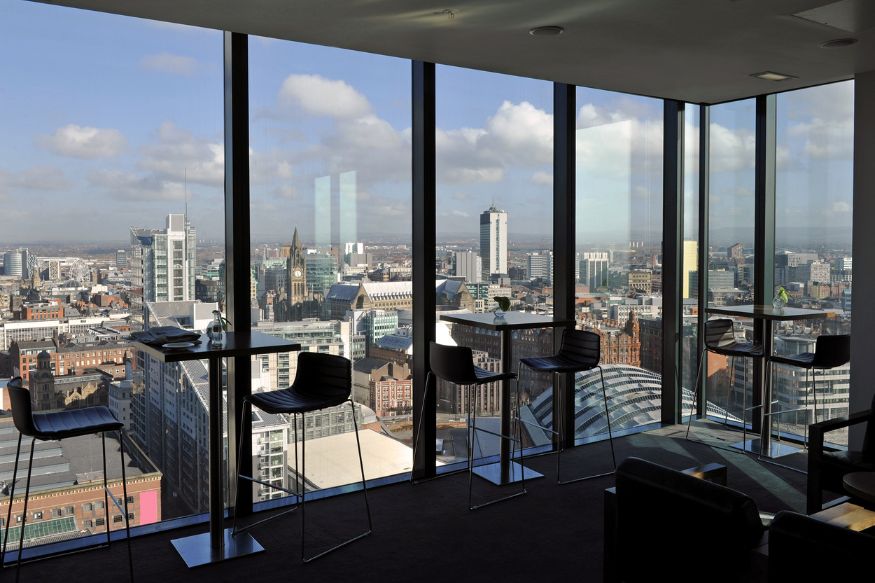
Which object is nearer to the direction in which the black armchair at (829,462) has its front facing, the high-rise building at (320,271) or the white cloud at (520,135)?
the high-rise building

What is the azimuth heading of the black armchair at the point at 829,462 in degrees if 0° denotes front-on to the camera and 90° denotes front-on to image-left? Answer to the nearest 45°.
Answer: approximately 45°

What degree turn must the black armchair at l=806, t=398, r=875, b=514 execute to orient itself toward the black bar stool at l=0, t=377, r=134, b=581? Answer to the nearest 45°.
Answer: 0° — it already faces it

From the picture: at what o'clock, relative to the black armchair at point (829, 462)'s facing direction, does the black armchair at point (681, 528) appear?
the black armchair at point (681, 528) is roughly at 11 o'clock from the black armchair at point (829, 462).

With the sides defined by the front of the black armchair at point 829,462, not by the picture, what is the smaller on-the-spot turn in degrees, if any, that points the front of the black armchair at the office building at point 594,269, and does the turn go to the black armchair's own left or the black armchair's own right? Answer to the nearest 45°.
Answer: approximately 90° to the black armchair's own right

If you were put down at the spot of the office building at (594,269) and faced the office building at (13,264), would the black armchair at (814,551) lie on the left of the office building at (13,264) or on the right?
left

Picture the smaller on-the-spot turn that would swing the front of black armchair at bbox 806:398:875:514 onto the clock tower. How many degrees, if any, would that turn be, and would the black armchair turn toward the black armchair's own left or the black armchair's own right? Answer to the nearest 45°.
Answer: approximately 45° to the black armchair's own right

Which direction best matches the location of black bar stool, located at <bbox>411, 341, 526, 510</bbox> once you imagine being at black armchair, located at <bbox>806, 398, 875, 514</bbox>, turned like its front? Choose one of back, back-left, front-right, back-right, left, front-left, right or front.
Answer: front-right

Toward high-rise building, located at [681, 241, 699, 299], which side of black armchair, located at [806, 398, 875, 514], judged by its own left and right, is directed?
right

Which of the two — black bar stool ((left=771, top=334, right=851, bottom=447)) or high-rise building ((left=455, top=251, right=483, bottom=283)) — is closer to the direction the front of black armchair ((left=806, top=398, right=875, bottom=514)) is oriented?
the high-rise building

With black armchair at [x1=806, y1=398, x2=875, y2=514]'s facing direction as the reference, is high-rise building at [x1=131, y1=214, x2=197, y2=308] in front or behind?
in front

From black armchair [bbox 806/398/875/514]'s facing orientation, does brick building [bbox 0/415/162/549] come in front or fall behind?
in front
